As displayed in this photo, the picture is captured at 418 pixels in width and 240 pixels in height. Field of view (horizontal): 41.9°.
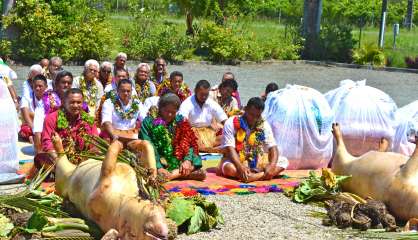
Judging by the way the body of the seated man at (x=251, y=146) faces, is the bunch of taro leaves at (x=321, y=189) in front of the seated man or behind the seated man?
in front

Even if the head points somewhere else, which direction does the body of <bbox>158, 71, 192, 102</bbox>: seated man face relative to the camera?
toward the camera

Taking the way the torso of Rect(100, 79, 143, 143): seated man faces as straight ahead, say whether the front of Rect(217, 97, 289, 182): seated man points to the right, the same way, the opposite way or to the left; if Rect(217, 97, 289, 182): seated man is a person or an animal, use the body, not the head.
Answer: the same way

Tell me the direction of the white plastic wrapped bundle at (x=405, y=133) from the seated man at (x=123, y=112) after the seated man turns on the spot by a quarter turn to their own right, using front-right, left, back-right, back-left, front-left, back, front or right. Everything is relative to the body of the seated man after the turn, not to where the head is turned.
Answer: back

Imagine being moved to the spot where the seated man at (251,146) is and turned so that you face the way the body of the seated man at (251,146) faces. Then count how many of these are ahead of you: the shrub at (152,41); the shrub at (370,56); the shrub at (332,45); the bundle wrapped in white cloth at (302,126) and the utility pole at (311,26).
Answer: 0

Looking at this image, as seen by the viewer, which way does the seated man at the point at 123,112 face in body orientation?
toward the camera

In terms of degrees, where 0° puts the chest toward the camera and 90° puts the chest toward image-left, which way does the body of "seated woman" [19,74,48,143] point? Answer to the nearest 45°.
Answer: approximately 315°

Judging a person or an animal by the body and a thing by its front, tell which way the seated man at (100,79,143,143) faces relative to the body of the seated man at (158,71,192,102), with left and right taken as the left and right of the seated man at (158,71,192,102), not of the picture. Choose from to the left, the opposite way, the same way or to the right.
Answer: the same way

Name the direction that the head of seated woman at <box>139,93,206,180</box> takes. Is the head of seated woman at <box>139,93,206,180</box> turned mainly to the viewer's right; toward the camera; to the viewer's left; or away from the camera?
toward the camera

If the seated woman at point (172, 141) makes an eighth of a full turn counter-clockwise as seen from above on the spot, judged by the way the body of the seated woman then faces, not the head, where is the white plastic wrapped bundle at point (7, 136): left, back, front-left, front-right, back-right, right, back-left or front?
back-right

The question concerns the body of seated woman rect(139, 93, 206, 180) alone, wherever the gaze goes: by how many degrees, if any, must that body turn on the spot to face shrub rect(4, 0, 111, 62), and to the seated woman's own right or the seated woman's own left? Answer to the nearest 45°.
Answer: approximately 180°

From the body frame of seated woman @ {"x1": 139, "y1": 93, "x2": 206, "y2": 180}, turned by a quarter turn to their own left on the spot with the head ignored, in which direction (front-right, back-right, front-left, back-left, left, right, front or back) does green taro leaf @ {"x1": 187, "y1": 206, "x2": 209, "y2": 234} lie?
right

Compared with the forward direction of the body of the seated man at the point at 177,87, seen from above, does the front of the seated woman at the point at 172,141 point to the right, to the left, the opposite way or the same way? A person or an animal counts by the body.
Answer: the same way

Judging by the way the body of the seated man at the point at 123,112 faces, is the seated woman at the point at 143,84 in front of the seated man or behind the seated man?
behind

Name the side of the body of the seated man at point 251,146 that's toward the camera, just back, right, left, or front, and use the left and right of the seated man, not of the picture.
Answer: front

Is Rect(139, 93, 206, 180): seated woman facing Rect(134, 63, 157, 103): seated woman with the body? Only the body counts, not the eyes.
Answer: no

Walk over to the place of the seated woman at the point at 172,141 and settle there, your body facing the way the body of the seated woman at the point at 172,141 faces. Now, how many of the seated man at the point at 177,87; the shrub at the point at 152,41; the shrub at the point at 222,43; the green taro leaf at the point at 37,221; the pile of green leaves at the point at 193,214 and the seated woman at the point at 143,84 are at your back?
4

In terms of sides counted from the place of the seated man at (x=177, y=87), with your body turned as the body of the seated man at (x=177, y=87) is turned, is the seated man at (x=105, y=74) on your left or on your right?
on your right
